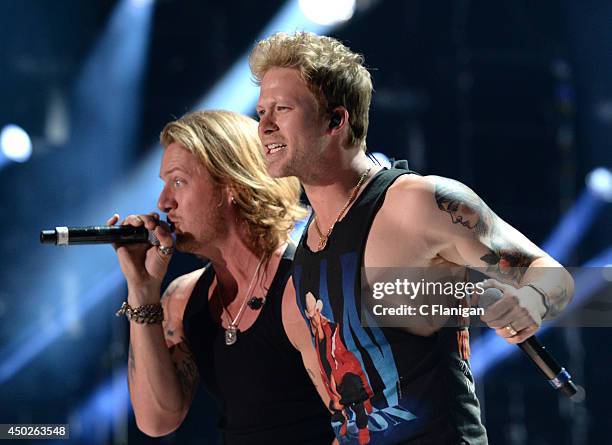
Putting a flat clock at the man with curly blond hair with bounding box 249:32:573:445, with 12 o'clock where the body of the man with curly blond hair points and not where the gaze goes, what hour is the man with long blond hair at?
The man with long blond hair is roughly at 3 o'clock from the man with curly blond hair.

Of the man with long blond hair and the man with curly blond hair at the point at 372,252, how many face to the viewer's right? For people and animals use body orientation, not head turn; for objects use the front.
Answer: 0

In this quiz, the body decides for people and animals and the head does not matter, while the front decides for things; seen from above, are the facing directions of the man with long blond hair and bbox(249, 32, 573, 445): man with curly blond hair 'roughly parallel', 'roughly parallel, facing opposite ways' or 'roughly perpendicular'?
roughly parallel

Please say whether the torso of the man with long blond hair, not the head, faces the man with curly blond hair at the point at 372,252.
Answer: no

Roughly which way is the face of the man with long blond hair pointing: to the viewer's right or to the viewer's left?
to the viewer's left

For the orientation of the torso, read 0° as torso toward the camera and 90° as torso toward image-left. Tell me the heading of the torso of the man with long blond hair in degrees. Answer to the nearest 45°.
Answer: approximately 45°
